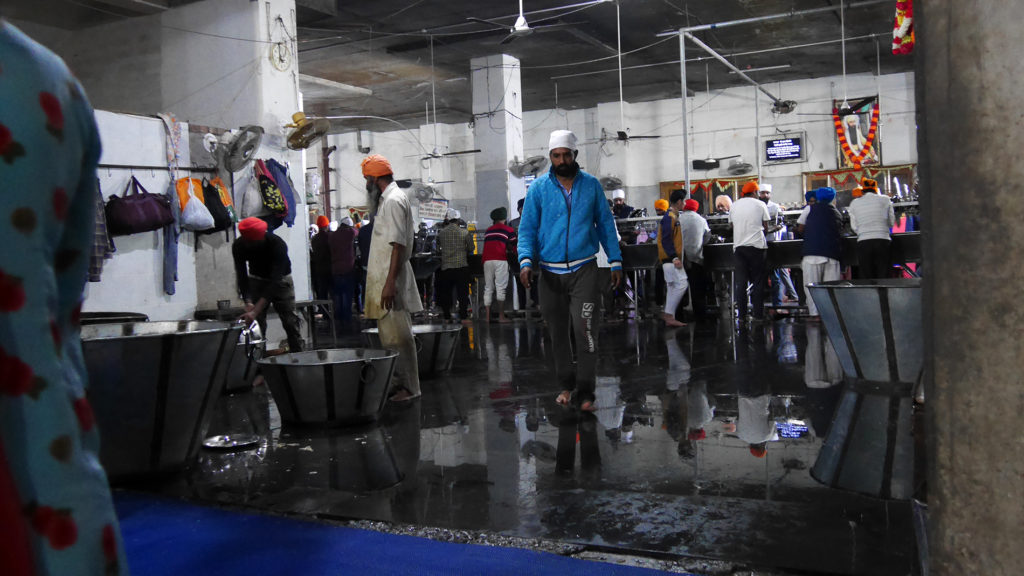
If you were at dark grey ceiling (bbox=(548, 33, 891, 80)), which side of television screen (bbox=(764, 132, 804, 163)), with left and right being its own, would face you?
front

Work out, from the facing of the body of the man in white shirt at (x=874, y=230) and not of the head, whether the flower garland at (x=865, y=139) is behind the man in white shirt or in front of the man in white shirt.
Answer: in front

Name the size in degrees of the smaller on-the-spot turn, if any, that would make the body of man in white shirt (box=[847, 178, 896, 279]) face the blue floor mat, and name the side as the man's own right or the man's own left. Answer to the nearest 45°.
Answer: approximately 180°

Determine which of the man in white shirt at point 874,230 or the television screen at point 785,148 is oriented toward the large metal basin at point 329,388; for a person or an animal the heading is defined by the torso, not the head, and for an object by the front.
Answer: the television screen

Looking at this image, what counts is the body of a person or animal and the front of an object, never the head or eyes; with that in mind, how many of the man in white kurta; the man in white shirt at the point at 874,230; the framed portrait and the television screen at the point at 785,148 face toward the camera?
2

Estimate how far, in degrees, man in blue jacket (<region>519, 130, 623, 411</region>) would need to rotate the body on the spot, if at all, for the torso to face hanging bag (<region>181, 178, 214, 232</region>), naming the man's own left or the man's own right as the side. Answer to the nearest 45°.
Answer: approximately 135° to the man's own right

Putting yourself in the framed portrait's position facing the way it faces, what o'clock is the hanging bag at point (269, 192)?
The hanging bag is roughly at 1 o'clock from the framed portrait.

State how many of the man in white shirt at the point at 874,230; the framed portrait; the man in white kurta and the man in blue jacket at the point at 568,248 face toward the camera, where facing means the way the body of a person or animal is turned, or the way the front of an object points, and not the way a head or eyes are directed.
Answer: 2

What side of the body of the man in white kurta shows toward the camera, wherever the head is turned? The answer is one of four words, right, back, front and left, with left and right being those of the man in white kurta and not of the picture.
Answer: left

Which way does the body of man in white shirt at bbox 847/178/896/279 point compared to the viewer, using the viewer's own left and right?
facing away from the viewer

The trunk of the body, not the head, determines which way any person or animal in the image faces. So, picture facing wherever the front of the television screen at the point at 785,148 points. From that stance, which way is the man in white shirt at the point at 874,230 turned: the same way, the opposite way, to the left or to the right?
the opposite way

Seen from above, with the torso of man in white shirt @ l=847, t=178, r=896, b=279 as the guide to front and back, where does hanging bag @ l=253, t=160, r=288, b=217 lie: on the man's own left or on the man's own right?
on the man's own left

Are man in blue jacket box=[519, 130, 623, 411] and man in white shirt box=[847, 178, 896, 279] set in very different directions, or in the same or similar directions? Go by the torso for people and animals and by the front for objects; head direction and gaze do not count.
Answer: very different directions

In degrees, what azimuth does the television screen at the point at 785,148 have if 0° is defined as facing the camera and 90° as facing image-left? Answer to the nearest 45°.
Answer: approximately 0°

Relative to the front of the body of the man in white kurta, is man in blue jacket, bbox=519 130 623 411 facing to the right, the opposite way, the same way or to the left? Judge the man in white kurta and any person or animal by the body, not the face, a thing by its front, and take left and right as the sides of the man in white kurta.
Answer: to the left

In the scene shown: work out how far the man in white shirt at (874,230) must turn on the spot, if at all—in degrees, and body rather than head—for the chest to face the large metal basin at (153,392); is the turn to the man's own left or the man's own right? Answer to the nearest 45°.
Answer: approximately 135° to the man's own left
